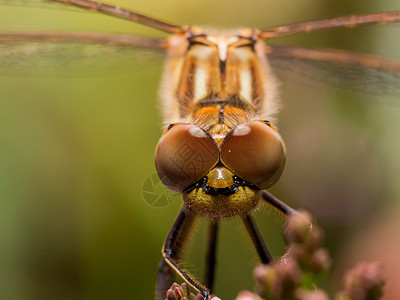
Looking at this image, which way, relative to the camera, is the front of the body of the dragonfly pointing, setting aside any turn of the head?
toward the camera
